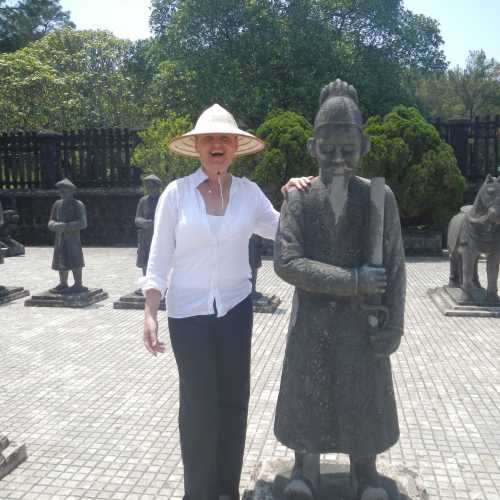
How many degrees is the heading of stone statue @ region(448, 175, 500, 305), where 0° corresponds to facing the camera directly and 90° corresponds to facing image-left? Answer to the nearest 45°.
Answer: approximately 315°

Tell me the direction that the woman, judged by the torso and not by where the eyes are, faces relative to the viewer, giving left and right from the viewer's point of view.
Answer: facing the viewer

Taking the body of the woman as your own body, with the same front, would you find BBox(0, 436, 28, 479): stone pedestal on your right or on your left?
on your right

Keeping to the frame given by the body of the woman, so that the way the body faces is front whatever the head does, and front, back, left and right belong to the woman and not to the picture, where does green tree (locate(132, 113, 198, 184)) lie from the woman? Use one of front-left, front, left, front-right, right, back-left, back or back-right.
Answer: back

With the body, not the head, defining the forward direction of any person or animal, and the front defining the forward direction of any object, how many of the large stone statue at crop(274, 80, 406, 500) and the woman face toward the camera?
2

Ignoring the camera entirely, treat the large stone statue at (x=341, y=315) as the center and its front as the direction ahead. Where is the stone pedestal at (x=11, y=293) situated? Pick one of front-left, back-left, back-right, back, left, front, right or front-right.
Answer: back-right

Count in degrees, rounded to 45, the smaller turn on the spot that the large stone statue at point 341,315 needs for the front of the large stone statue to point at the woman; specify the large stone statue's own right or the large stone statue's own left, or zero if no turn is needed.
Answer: approximately 90° to the large stone statue's own right

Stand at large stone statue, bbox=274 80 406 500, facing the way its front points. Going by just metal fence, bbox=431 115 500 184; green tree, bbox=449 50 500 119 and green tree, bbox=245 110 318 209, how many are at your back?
3

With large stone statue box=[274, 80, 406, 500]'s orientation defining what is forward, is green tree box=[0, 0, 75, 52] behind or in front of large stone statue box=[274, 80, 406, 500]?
behind

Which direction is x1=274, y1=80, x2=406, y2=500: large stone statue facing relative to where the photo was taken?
toward the camera
